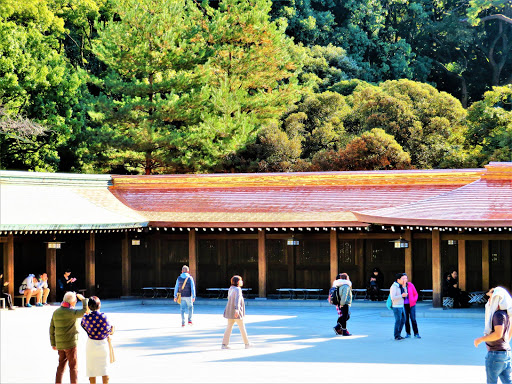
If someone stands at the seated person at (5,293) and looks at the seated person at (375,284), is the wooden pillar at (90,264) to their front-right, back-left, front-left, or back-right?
front-left

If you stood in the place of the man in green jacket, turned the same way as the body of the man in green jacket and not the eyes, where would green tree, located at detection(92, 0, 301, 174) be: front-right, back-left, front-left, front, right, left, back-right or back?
front-left

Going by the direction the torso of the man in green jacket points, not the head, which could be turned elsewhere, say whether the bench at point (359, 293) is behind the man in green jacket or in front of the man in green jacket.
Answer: in front

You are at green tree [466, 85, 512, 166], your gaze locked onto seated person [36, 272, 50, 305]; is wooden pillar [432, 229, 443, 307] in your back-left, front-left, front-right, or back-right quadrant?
front-left

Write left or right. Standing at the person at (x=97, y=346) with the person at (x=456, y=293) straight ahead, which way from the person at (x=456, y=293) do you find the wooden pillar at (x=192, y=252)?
left

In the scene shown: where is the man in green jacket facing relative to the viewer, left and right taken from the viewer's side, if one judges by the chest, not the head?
facing away from the viewer and to the right of the viewer

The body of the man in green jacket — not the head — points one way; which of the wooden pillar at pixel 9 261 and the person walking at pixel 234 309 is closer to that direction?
the person walking

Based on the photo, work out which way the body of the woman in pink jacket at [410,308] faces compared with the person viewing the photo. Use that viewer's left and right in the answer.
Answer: facing the viewer and to the left of the viewer

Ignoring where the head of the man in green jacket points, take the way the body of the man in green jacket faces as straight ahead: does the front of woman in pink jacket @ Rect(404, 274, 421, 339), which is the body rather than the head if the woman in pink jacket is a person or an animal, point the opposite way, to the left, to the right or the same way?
the opposite way

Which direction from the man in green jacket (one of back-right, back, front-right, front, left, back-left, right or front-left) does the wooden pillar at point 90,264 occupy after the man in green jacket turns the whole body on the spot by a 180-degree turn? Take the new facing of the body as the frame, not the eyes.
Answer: back-right
